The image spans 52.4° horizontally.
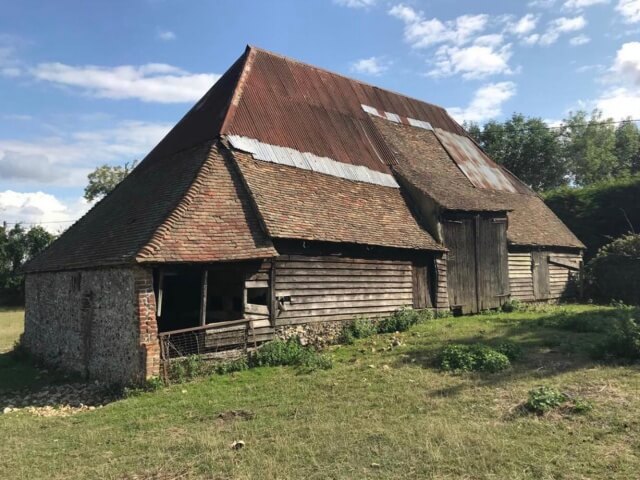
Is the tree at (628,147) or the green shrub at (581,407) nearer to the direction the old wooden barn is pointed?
the green shrub

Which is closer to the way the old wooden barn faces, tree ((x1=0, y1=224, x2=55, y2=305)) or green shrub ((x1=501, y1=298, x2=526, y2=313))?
the green shrub

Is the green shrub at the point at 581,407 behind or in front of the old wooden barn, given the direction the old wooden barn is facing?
in front

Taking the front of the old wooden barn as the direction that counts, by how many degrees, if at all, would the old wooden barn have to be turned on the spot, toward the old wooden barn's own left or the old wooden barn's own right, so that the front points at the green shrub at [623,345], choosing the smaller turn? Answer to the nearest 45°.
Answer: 0° — it already faces it

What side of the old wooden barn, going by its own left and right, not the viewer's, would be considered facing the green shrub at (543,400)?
front

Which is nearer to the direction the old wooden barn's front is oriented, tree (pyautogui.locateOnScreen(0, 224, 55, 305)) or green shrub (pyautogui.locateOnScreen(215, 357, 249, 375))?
the green shrub

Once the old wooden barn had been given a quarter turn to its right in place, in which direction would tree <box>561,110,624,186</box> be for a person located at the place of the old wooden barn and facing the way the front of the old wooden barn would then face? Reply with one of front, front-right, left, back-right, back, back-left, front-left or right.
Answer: back

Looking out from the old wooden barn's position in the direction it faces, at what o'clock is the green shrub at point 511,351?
The green shrub is roughly at 12 o'clock from the old wooden barn.

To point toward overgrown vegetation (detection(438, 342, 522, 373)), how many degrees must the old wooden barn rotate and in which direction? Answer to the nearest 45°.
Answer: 0° — it already faces it

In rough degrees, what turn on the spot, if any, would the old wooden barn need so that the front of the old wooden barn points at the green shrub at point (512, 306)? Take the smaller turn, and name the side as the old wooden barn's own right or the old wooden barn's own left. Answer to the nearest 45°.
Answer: approximately 90° to the old wooden barn's own left

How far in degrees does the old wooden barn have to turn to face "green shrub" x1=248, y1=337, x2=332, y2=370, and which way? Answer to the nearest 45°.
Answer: approximately 45° to its right

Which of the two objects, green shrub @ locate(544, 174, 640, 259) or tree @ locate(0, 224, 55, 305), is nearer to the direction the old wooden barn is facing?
the green shrub

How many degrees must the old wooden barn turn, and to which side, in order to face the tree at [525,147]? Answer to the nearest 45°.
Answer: approximately 90° to its left

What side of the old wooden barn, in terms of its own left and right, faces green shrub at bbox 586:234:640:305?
left

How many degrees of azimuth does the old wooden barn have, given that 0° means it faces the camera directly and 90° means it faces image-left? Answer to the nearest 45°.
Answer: approximately 315°

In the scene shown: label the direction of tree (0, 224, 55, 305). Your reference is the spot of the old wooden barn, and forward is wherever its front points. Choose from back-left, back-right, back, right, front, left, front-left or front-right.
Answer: back
